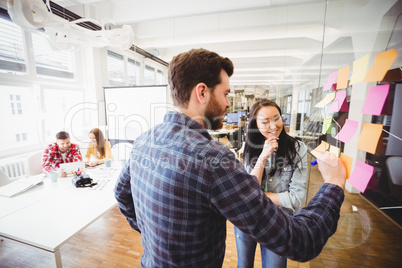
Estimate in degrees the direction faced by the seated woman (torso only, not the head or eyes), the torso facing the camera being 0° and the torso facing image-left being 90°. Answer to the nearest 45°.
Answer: approximately 45°

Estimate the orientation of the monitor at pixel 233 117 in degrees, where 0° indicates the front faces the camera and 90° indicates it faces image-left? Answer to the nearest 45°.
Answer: approximately 0°

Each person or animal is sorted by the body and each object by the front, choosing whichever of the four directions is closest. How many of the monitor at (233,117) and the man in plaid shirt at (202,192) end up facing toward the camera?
1

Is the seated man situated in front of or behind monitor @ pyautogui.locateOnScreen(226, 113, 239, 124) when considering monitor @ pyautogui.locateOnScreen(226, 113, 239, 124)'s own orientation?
in front

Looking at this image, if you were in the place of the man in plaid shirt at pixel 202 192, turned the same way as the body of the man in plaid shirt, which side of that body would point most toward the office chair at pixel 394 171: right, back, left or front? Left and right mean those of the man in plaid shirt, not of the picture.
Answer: front

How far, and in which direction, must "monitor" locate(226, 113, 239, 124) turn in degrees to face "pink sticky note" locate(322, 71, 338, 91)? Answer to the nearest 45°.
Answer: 0° — it already faces it

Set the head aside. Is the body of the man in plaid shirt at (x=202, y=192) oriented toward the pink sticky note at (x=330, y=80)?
yes

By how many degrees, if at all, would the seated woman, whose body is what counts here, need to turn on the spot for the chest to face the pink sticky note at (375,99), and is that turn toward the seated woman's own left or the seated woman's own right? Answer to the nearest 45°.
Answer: approximately 45° to the seated woman's own left

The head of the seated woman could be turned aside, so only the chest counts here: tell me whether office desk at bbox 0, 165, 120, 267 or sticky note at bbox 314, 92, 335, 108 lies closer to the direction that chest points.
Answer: the office desk

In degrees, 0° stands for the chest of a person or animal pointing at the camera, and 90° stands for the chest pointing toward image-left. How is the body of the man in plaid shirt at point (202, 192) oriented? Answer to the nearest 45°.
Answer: approximately 225°

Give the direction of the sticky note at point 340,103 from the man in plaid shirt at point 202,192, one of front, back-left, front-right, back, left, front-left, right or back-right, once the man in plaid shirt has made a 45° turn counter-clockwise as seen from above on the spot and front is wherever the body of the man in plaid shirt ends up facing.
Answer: front-right
